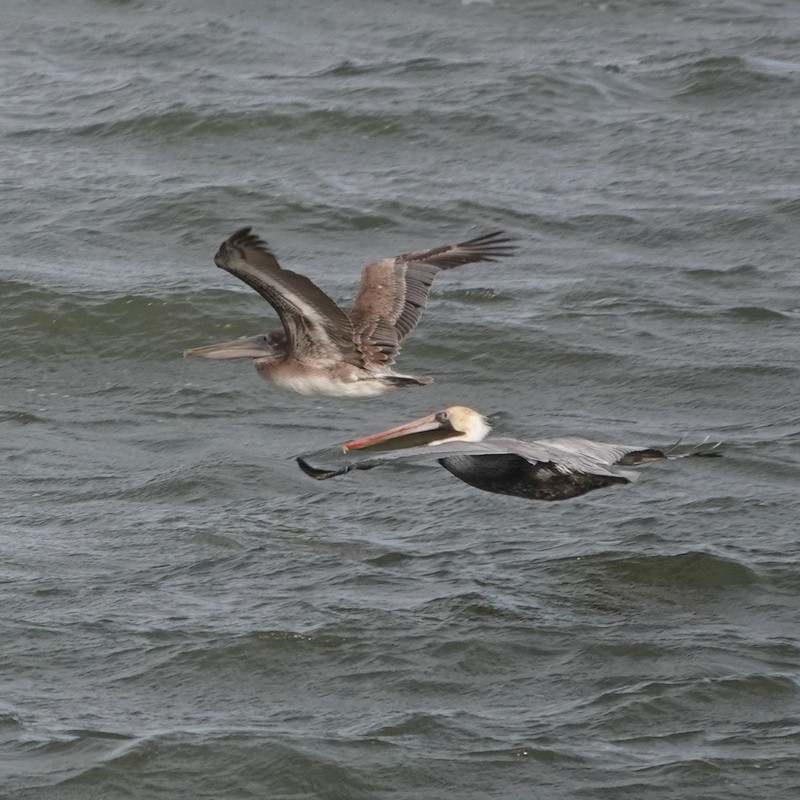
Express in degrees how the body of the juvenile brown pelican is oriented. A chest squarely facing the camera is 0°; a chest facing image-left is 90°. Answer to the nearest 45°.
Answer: approximately 90°

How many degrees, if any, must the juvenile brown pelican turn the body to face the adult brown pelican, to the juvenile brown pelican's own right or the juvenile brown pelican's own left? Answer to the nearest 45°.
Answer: approximately 135° to the juvenile brown pelican's own left
